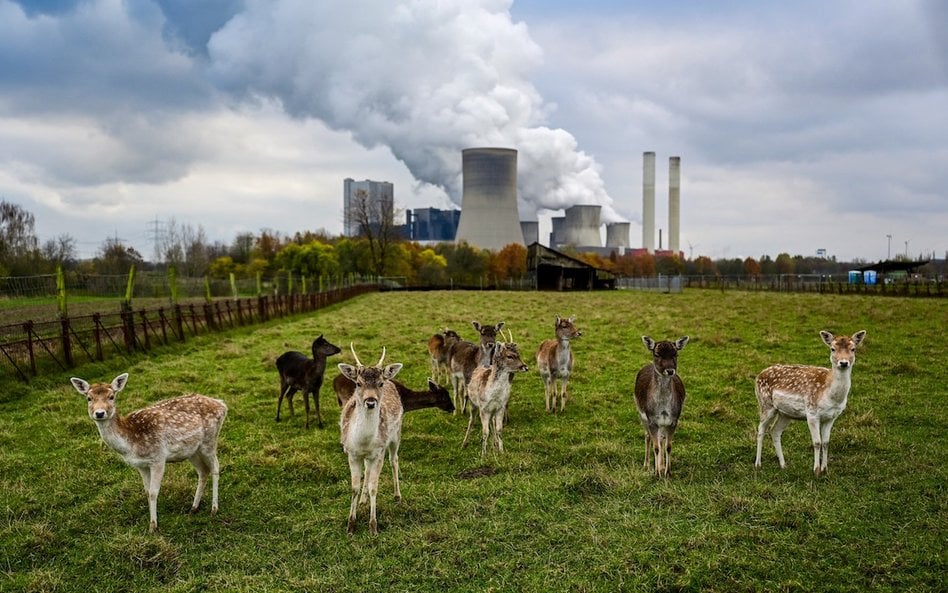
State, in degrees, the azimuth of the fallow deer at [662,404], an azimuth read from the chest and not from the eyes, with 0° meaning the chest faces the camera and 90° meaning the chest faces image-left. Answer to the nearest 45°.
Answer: approximately 0°

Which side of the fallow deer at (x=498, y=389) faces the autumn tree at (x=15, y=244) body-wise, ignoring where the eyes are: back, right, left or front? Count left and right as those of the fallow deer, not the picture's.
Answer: back

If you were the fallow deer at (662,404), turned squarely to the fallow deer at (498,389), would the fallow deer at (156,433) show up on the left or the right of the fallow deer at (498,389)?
left

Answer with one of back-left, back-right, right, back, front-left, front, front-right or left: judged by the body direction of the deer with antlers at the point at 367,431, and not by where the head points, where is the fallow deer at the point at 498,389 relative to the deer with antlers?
back-left

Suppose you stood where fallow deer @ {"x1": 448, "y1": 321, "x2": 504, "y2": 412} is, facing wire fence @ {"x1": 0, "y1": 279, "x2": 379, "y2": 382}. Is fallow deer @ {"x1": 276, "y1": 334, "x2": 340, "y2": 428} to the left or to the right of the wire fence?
left

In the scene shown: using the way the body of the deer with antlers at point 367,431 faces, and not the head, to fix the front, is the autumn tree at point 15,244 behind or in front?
behind

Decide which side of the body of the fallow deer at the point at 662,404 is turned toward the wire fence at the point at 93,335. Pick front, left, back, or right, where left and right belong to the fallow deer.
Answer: right

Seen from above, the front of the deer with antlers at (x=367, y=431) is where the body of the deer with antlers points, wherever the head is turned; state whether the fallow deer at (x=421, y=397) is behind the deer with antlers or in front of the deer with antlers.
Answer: behind

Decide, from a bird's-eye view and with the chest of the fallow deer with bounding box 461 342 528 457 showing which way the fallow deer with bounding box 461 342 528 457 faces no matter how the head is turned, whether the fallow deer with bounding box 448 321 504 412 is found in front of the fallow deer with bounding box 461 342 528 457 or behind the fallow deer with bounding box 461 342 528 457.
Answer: behind

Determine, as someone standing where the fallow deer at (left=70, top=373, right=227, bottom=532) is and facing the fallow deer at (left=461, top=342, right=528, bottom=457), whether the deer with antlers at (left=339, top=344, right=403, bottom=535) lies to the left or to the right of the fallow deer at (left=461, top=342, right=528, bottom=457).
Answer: right

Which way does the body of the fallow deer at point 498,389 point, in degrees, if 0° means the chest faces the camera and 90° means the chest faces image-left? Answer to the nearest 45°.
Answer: approximately 315°

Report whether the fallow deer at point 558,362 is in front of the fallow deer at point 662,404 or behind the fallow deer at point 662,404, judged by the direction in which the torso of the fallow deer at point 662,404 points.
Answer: behind

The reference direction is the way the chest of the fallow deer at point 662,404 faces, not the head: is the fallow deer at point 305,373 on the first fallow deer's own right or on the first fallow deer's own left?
on the first fallow deer's own right

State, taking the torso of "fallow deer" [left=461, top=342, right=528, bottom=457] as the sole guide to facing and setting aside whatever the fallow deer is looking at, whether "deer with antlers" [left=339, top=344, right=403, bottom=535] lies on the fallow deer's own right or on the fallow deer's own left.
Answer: on the fallow deer's own right
